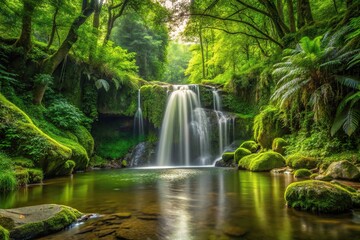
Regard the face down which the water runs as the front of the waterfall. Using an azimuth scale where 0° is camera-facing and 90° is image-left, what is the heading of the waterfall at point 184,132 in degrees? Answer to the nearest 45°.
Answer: approximately 0°

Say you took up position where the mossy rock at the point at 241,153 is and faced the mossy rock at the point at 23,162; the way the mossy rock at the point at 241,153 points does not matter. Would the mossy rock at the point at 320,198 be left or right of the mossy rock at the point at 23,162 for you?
left

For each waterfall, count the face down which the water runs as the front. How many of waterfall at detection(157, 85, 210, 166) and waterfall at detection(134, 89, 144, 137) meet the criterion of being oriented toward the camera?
2

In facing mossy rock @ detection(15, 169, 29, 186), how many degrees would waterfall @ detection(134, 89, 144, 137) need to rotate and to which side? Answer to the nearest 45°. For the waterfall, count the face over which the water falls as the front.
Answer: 0° — it already faces it

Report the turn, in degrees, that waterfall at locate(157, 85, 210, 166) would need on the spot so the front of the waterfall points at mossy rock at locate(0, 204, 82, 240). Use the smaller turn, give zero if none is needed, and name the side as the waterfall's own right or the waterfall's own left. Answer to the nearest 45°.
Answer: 0° — it already faces it

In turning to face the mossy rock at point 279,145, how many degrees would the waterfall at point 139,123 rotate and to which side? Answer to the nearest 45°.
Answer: approximately 45° to its left
